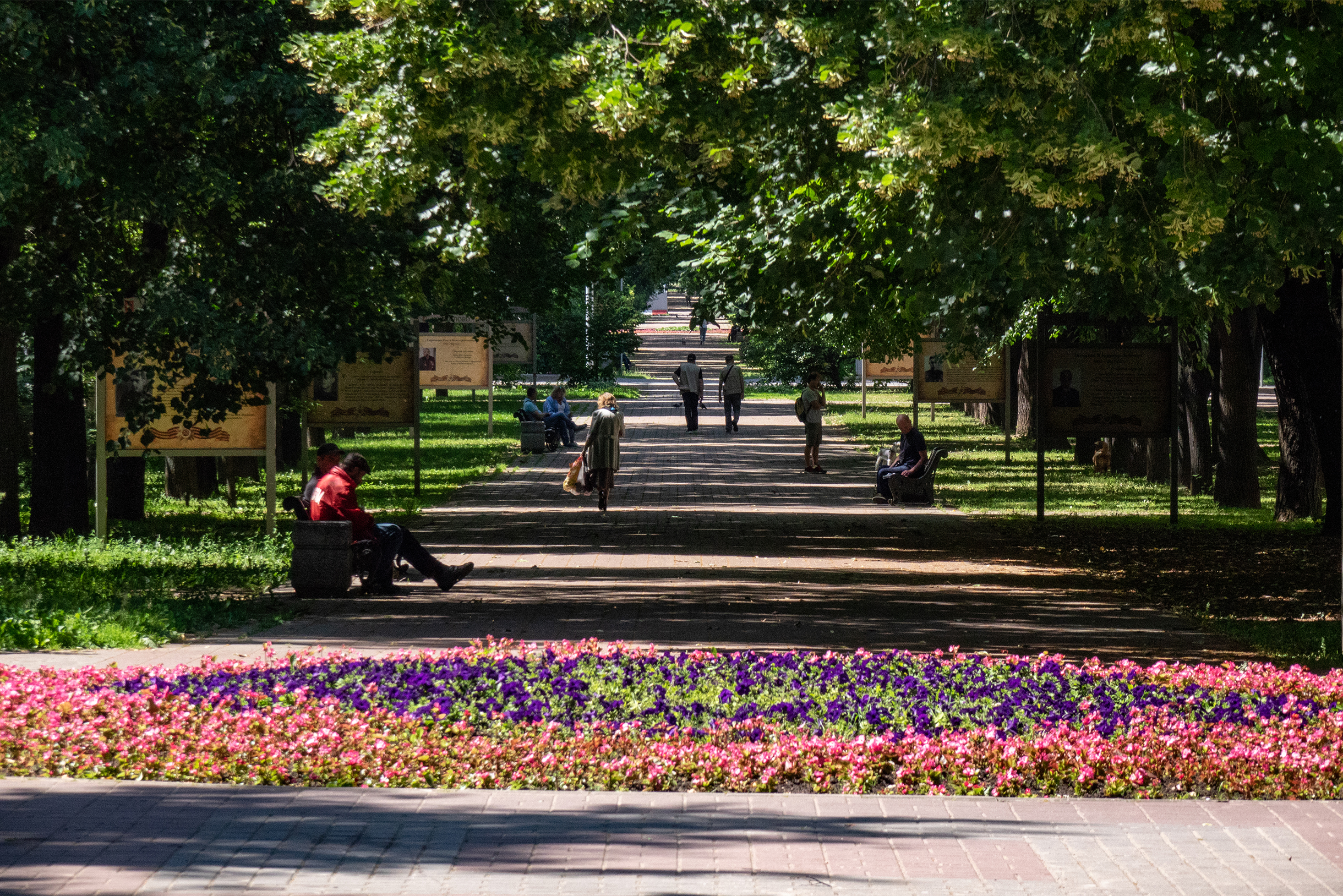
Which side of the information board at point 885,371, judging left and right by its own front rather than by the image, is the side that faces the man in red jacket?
front

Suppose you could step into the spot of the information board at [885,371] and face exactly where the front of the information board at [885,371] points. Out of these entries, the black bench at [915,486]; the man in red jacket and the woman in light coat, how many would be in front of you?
3

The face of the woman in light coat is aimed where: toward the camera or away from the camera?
away from the camera

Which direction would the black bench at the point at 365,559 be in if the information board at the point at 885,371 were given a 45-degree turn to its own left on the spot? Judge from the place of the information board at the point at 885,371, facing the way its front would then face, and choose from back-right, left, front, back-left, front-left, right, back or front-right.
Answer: front-right

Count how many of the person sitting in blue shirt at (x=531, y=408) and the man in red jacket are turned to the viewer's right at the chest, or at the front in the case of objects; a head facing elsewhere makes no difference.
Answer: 2

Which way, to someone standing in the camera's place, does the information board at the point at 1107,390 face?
facing the viewer

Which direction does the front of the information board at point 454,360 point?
toward the camera

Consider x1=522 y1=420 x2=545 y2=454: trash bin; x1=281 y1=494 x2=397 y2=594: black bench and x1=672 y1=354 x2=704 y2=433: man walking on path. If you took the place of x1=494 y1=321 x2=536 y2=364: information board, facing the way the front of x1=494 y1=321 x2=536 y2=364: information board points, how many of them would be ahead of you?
3

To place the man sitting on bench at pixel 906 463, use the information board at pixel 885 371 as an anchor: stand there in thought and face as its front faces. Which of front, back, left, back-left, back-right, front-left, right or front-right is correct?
front

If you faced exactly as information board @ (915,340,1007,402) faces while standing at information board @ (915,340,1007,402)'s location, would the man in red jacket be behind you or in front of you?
in front

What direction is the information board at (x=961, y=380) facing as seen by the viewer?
toward the camera

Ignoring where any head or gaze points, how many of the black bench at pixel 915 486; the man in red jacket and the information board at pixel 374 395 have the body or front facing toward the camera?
1

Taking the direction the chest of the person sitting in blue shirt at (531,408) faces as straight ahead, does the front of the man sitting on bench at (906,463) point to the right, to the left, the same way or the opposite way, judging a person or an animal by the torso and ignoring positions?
the opposite way

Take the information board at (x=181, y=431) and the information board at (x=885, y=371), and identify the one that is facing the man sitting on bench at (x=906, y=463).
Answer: the information board at (x=885, y=371)

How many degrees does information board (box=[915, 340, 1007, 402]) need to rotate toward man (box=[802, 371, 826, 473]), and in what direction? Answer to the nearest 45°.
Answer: approximately 45° to its right

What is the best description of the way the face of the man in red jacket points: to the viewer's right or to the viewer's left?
to the viewer's right

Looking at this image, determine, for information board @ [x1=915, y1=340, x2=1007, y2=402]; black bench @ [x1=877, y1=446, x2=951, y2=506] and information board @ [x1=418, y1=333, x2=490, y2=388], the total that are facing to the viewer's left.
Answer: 1

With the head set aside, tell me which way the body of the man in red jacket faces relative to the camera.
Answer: to the viewer's right

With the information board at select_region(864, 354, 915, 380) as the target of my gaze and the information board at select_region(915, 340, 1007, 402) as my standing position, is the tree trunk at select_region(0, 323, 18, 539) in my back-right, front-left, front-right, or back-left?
back-left

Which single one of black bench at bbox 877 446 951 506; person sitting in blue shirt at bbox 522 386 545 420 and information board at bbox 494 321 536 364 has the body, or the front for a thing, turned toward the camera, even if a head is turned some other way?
the information board
